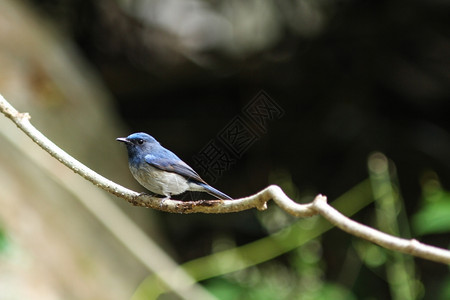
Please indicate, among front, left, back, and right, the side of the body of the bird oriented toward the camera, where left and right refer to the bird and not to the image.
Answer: left
